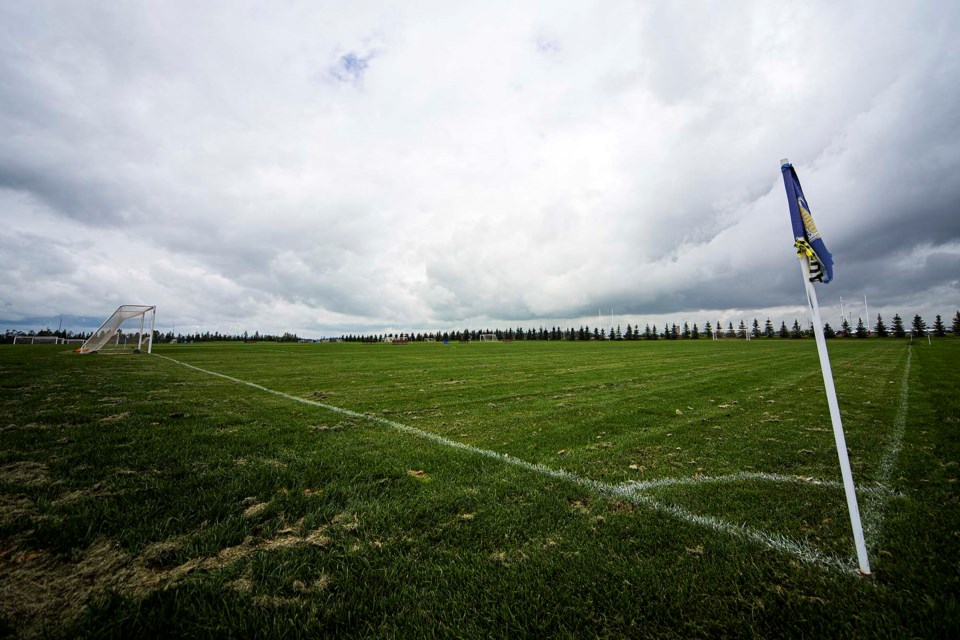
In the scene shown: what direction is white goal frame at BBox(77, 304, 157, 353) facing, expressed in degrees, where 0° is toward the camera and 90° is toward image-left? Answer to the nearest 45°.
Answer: approximately 270°

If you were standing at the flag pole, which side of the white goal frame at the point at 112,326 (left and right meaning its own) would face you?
right
